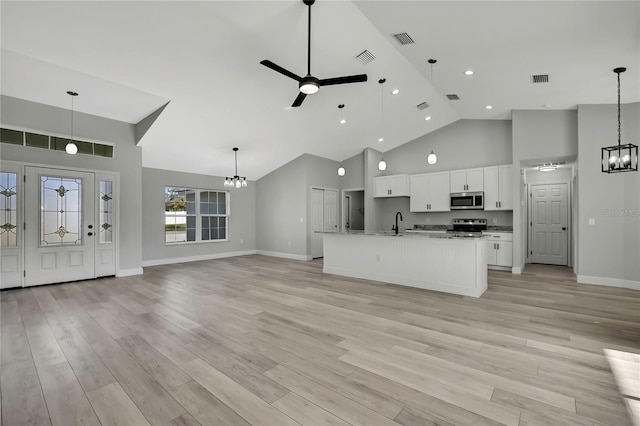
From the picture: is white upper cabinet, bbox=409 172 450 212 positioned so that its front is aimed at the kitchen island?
yes

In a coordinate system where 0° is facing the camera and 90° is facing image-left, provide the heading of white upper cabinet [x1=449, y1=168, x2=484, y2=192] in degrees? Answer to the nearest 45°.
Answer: approximately 0°

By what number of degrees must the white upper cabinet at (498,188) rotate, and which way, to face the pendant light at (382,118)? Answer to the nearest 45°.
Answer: approximately 45° to its right

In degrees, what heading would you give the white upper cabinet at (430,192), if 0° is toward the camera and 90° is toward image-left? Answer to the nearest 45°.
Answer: approximately 0°

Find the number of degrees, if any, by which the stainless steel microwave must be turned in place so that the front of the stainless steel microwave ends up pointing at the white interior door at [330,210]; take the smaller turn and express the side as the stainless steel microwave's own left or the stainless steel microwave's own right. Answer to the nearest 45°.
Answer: approximately 90° to the stainless steel microwave's own right

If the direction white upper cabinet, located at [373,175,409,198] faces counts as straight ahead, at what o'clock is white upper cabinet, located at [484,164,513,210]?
white upper cabinet, located at [484,164,513,210] is roughly at 10 o'clock from white upper cabinet, located at [373,175,409,198].

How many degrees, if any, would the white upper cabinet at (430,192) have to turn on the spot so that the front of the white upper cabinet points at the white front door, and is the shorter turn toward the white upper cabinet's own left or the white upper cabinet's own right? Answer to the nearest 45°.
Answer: approximately 45° to the white upper cabinet's own right
